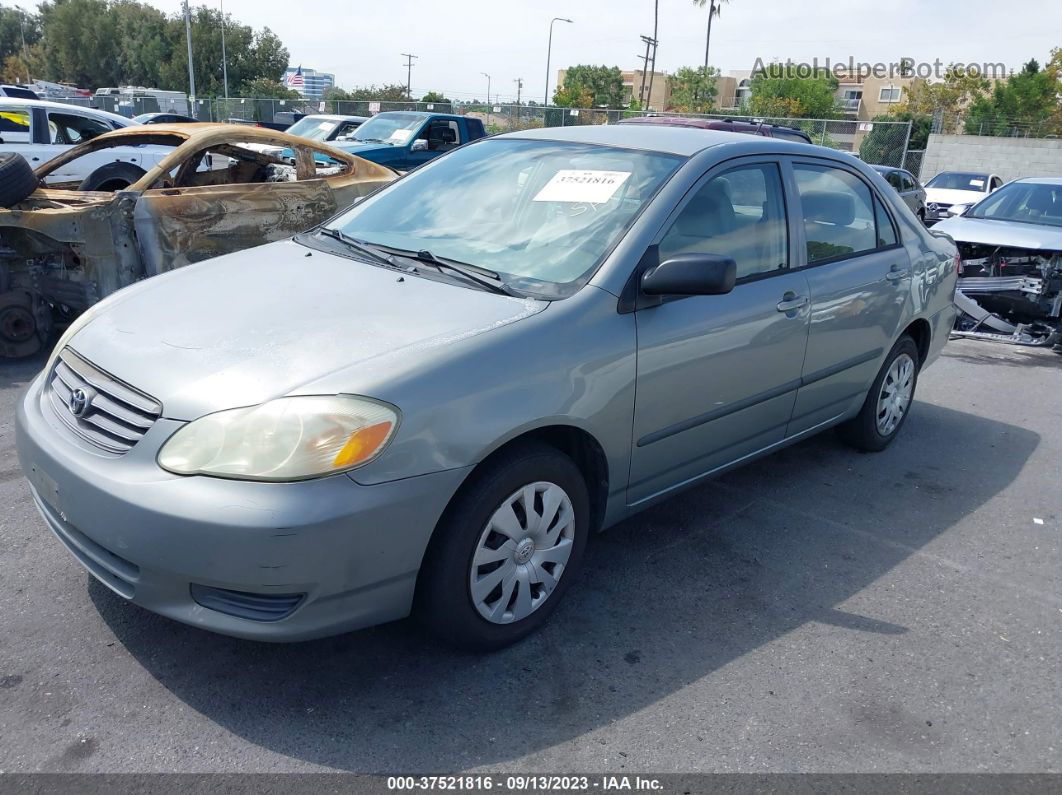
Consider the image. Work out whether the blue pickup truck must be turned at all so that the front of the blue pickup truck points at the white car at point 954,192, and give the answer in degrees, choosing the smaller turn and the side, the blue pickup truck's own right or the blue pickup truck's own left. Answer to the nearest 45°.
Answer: approximately 135° to the blue pickup truck's own left

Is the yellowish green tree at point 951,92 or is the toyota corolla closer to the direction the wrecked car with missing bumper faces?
the toyota corolla

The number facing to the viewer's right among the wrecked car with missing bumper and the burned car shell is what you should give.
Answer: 0

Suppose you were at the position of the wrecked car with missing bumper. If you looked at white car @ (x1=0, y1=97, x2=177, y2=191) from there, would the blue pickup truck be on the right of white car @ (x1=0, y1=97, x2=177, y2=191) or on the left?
right

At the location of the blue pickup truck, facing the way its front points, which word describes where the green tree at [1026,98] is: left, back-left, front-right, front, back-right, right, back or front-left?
back

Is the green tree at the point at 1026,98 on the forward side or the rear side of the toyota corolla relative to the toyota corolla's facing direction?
on the rear side

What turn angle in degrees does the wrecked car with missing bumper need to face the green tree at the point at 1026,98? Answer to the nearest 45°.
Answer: approximately 135° to its right

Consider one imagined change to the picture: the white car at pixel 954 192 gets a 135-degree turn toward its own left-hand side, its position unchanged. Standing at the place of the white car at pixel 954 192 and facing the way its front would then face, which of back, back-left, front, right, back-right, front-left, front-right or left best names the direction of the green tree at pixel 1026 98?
left

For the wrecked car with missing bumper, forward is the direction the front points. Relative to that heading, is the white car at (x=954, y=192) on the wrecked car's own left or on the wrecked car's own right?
on the wrecked car's own right
